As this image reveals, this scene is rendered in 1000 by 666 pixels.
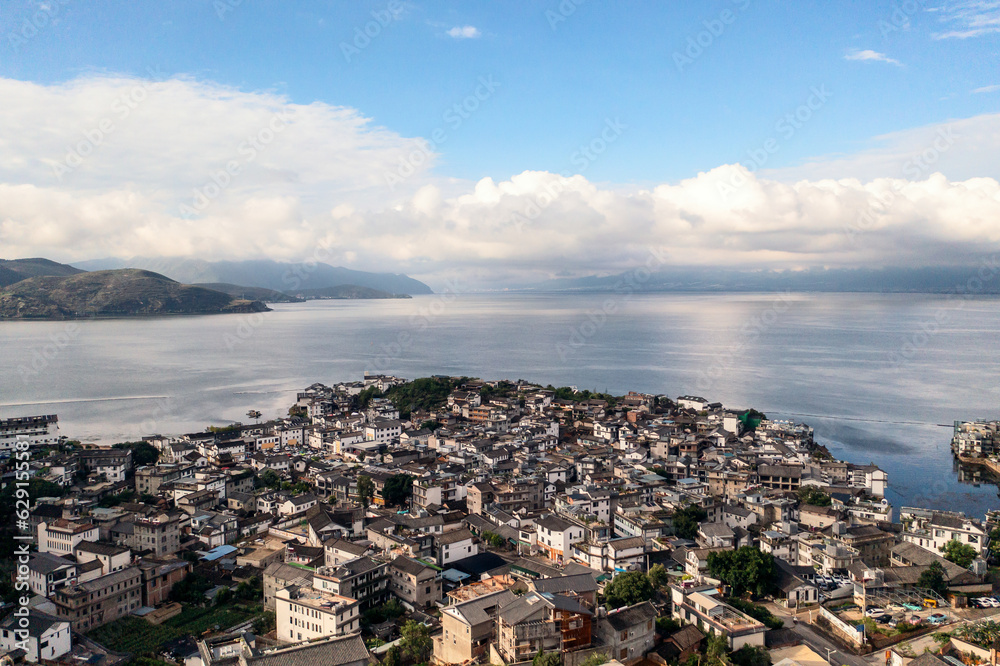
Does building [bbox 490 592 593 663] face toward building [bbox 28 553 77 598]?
no

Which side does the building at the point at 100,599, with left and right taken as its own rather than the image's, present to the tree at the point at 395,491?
left

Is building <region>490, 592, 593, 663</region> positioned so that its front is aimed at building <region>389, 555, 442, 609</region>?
no

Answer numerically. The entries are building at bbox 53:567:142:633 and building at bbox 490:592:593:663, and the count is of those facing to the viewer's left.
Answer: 0

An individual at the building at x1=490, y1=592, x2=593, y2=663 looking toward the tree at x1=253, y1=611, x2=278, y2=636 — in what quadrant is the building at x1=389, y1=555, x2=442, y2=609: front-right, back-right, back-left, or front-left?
front-right

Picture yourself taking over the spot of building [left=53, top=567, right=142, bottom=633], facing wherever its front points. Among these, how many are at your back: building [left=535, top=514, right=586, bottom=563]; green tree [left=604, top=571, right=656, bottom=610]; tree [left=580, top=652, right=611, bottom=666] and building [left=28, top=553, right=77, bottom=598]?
1

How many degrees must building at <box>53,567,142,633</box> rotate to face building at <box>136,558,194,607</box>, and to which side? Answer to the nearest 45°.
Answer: approximately 90° to its left

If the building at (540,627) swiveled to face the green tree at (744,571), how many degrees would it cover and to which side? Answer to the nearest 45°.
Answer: approximately 90° to its left

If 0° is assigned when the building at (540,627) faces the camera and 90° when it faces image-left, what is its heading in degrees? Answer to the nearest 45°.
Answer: approximately 315°

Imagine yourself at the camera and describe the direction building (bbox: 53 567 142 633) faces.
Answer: facing the viewer and to the right of the viewer

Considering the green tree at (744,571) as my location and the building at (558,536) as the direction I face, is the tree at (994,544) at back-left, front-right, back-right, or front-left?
back-right
